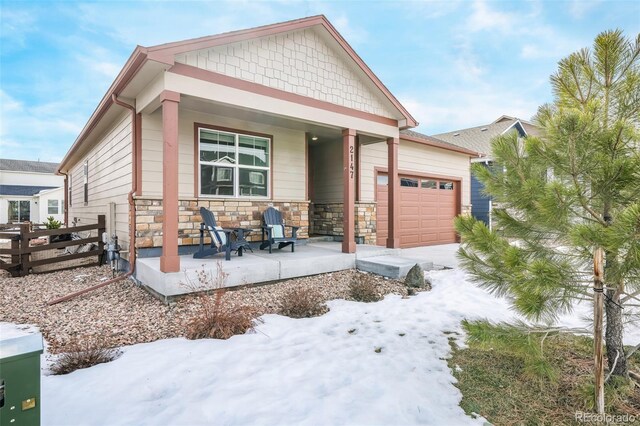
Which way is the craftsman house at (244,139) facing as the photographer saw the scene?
facing the viewer and to the right of the viewer

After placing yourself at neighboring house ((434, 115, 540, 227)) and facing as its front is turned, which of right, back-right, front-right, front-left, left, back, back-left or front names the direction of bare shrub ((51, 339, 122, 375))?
front-right

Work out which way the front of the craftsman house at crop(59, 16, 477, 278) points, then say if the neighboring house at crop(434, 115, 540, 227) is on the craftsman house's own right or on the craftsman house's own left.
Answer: on the craftsman house's own left

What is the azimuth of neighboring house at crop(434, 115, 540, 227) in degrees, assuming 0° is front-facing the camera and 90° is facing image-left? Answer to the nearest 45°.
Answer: approximately 315°

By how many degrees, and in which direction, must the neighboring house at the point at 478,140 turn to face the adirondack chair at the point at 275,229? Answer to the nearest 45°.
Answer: approximately 45° to its right

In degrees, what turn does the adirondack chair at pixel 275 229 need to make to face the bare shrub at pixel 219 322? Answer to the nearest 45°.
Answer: approximately 45° to its right

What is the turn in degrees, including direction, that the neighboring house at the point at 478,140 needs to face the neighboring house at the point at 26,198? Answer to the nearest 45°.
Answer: approximately 135° to its right

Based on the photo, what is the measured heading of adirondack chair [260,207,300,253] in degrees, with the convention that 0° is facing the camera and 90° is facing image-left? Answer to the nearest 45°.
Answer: approximately 315°

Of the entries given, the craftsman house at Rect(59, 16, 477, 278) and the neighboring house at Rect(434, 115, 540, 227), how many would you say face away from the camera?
0

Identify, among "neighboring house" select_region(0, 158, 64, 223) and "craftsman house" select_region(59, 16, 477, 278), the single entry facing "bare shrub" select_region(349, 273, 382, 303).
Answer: the craftsman house

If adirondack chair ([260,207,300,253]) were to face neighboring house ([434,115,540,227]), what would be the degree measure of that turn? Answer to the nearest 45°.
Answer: approximately 90° to its left
